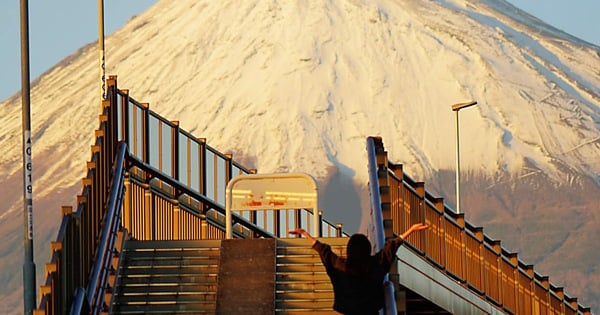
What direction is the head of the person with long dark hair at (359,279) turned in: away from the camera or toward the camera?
away from the camera

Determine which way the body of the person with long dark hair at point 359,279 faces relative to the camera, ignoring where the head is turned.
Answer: away from the camera
